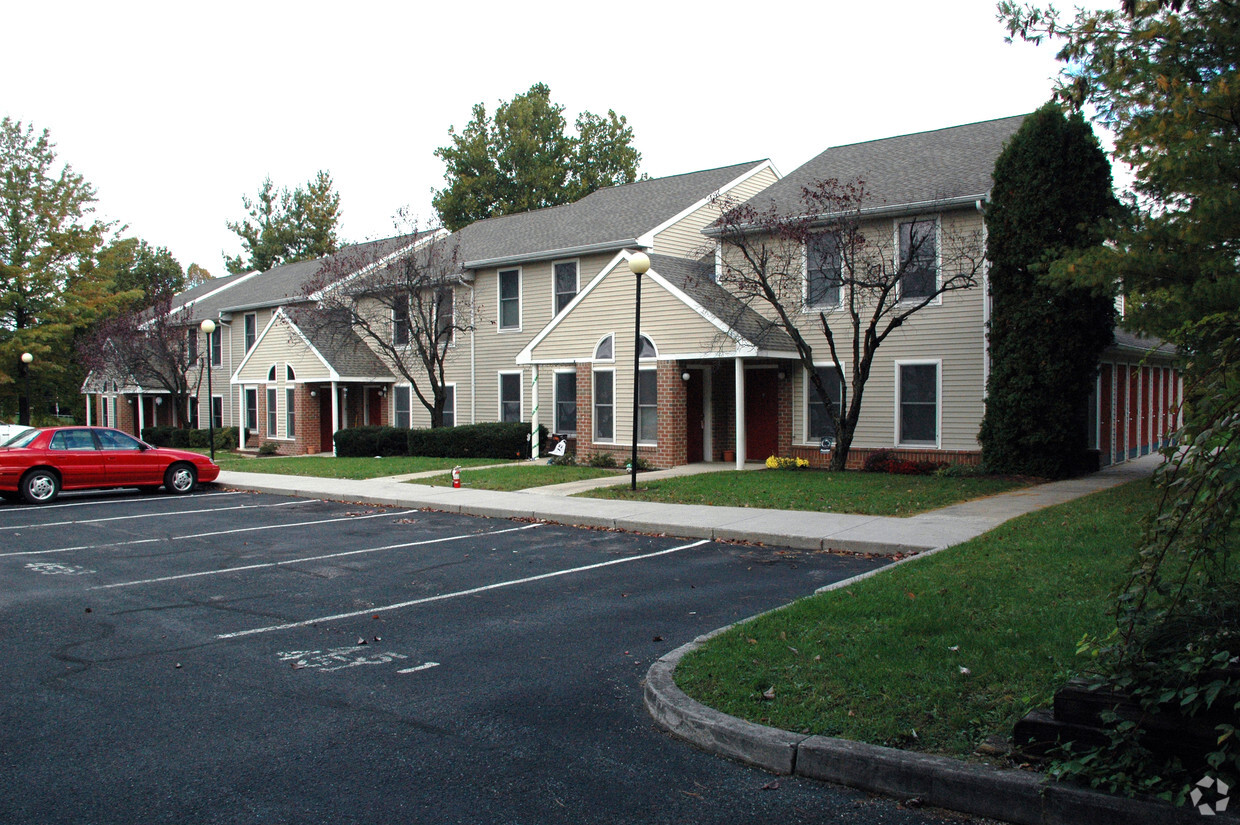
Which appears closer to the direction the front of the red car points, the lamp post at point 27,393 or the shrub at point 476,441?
the shrub

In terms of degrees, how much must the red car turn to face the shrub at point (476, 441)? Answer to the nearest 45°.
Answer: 0° — it already faces it

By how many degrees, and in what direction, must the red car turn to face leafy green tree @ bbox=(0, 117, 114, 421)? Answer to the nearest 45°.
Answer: approximately 90° to its left

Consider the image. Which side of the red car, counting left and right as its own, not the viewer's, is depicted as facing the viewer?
right

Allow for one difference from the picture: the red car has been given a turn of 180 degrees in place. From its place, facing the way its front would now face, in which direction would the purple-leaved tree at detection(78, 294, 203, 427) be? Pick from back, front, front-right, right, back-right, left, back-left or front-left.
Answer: right

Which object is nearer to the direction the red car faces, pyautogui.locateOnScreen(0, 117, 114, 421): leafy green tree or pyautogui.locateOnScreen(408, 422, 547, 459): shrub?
the shrub

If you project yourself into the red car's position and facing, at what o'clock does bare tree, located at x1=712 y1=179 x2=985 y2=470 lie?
The bare tree is roughly at 1 o'clock from the red car.

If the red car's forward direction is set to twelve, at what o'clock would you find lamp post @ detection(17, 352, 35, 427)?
The lamp post is roughly at 9 o'clock from the red car.

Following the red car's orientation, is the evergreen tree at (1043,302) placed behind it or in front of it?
in front

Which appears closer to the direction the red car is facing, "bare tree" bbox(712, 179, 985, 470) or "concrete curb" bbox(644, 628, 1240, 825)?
the bare tree

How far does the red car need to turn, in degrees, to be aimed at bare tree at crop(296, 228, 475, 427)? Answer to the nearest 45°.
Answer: approximately 45° to its left

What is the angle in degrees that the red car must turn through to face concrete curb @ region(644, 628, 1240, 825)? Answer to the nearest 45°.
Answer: approximately 90° to its right
